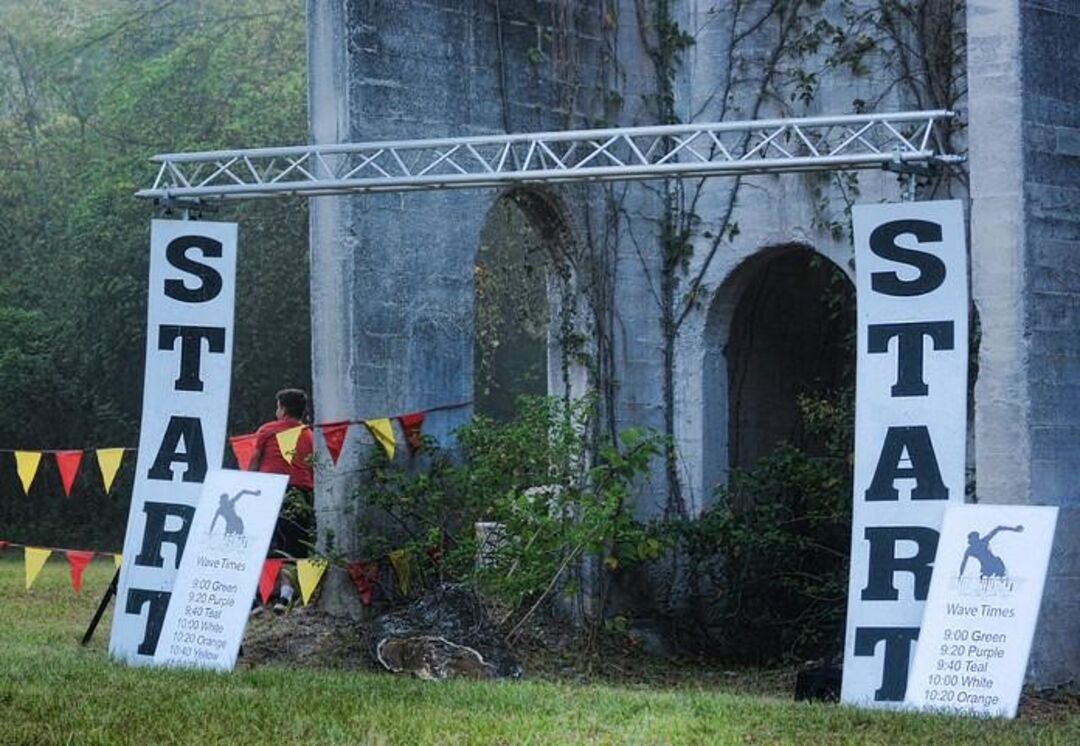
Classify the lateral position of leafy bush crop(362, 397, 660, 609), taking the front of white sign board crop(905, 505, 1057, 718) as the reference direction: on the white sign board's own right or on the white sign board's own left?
on the white sign board's own right

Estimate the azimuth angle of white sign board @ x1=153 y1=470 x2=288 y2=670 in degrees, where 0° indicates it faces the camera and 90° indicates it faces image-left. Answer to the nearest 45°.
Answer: approximately 0°

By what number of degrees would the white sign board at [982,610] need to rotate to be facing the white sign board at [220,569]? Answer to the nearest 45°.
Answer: approximately 90° to its right

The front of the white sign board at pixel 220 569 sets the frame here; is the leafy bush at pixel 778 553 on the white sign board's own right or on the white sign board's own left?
on the white sign board's own left

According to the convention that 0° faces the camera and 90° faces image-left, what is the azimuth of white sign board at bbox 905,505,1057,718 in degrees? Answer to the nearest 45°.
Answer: approximately 0°
